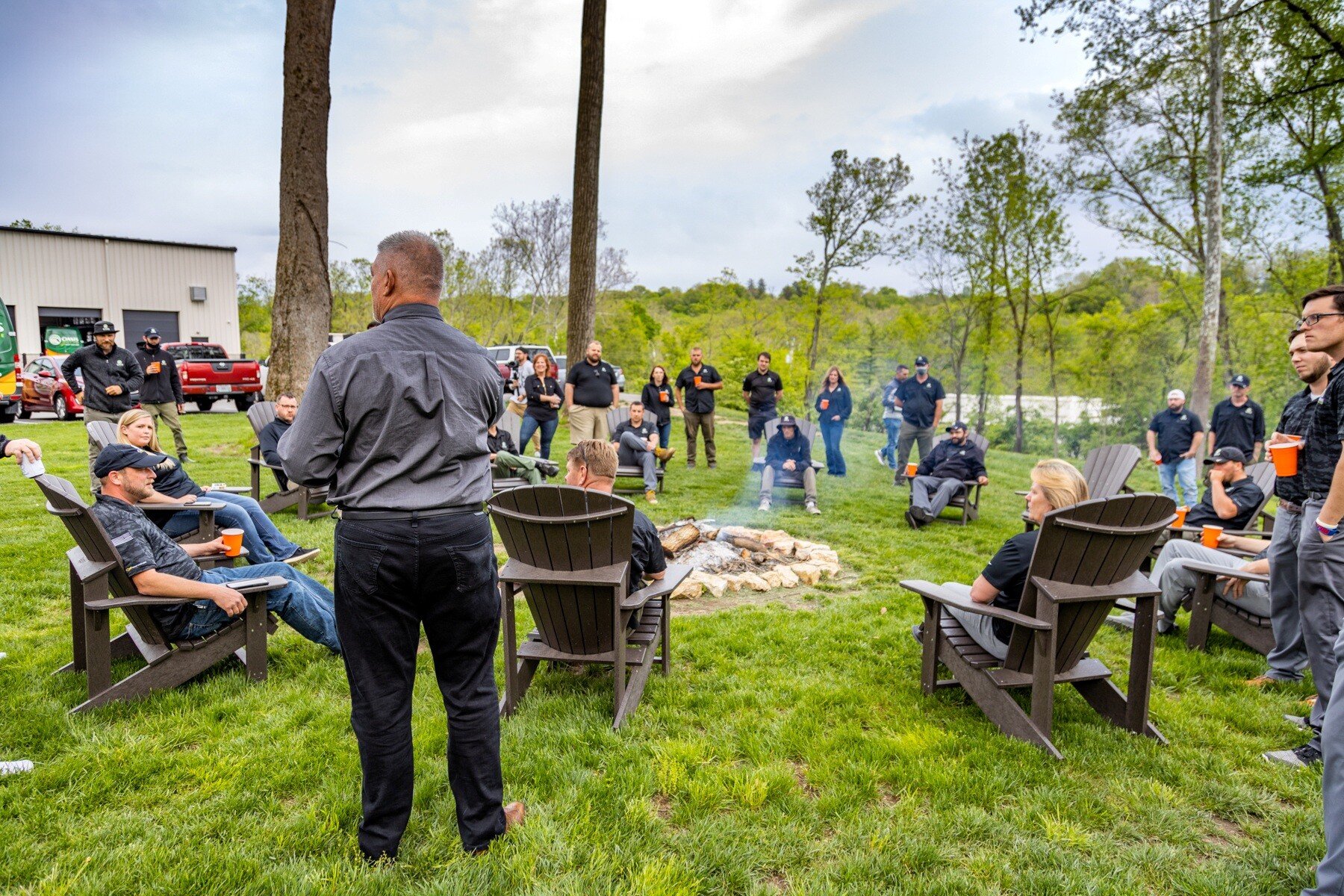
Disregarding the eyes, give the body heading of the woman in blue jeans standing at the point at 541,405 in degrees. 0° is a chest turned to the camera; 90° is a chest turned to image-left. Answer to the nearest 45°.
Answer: approximately 0°

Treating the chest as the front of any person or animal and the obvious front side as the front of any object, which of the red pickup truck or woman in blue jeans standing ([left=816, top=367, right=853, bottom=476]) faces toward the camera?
the woman in blue jeans standing

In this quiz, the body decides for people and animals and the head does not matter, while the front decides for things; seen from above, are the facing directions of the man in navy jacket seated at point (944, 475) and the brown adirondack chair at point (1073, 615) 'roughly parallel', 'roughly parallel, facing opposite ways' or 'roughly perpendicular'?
roughly perpendicular

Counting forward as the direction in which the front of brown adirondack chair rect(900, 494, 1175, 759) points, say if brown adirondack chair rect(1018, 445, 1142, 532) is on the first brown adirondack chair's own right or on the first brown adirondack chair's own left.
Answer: on the first brown adirondack chair's own right

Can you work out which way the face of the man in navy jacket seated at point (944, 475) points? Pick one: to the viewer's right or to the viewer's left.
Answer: to the viewer's left

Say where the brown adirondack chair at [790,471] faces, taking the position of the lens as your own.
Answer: facing the viewer

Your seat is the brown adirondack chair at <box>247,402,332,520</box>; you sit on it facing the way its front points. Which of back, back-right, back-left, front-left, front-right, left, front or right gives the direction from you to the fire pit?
front

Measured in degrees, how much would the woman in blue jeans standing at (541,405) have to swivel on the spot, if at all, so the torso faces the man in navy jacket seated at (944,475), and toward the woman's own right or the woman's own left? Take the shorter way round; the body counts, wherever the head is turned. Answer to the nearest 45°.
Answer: approximately 45° to the woman's own left

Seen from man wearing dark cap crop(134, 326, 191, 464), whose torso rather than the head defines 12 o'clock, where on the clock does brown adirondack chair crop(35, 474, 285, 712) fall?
The brown adirondack chair is roughly at 12 o'clock from the man wearing dark cap.

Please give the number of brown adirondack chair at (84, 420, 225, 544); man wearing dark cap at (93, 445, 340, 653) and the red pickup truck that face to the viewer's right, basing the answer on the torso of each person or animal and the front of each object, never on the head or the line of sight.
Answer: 2

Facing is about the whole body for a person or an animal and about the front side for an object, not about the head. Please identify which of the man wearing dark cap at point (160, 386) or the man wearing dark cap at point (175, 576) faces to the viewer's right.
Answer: the man wearing dark cap at point (175, 576)

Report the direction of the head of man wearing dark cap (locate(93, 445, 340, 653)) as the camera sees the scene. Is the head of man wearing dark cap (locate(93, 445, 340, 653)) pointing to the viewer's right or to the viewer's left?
to the viewer's right

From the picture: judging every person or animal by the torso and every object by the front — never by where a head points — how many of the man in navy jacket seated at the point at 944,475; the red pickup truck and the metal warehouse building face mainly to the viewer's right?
0

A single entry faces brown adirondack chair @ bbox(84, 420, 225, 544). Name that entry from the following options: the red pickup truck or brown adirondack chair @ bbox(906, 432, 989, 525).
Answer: brown adirondack chair @ bbox(906, 432, 989, 525)

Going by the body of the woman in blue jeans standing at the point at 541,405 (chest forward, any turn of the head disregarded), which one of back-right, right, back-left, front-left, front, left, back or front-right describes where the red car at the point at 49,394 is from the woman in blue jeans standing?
back-right

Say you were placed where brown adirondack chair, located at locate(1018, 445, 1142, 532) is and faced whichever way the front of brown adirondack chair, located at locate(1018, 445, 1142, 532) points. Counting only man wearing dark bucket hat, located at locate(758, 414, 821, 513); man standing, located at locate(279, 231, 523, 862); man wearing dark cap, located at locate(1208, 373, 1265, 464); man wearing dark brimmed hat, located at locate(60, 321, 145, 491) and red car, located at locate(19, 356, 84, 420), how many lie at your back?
1

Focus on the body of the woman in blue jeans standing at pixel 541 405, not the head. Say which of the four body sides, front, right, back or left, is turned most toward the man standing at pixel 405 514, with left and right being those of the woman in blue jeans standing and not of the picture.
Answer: front

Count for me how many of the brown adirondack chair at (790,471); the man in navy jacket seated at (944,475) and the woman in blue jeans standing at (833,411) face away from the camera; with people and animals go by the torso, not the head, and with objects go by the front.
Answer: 0
